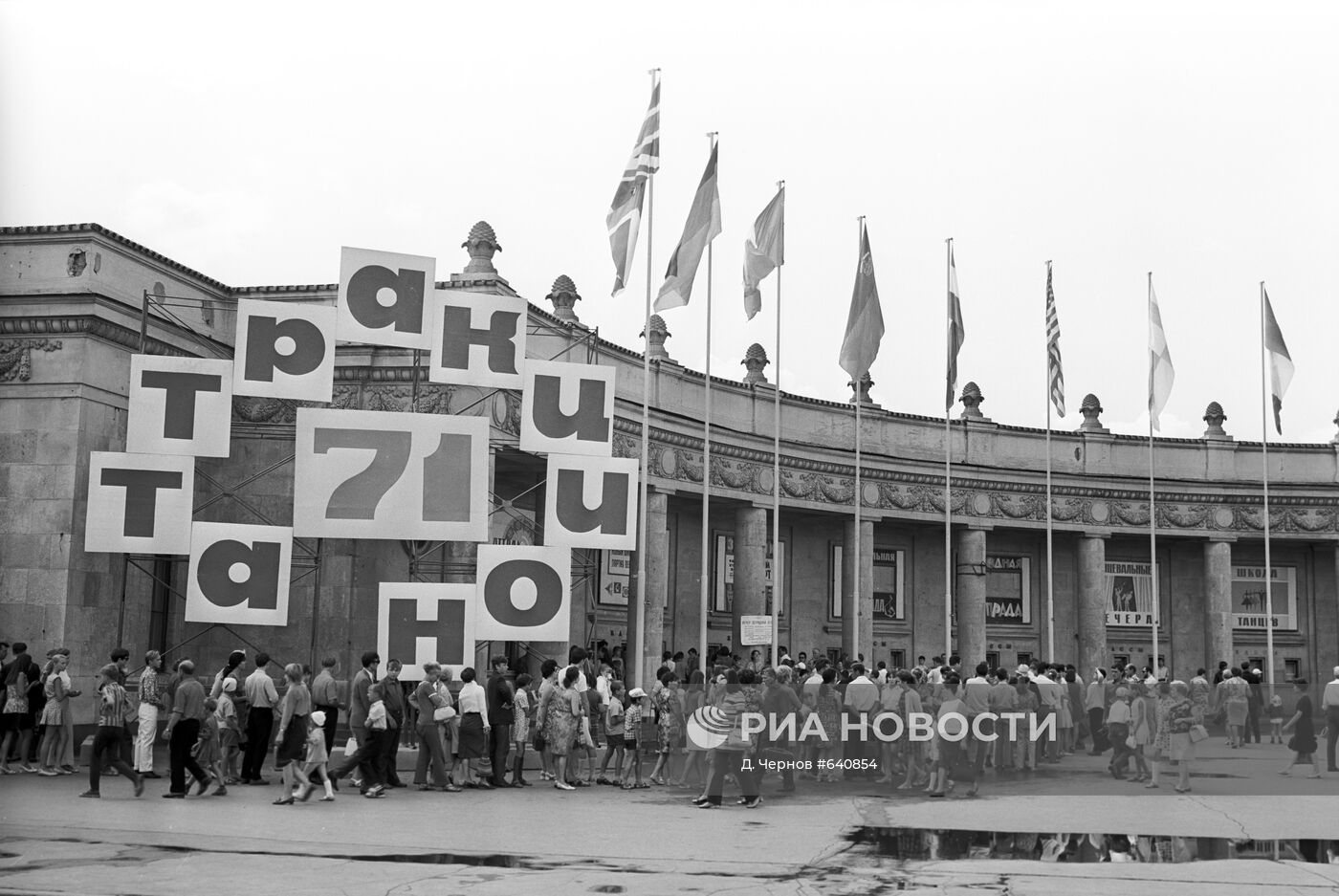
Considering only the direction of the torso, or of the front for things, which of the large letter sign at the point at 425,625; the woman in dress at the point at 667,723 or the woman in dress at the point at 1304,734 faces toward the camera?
the large letter sign

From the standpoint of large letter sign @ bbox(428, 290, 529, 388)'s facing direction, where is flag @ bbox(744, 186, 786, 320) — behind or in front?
behind

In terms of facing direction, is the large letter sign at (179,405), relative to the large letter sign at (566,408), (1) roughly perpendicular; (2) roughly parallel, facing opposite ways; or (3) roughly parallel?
roughly parallel

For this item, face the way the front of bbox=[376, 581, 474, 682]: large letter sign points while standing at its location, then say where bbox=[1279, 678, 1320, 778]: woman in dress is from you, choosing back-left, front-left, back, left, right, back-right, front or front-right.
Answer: left

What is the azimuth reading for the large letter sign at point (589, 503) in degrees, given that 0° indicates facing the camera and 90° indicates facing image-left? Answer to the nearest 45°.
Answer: approximately 0°

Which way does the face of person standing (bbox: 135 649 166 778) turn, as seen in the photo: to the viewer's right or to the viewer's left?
to the viewer's right

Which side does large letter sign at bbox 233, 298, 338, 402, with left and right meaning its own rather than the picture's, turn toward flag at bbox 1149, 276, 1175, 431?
left

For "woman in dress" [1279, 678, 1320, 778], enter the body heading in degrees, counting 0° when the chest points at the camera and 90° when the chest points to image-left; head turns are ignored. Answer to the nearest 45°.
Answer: approximately 90°

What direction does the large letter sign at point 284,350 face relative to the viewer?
toward the camera

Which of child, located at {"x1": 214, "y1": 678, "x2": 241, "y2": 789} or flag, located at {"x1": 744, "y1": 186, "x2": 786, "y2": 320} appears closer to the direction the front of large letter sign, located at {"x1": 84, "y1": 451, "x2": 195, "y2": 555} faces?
the child

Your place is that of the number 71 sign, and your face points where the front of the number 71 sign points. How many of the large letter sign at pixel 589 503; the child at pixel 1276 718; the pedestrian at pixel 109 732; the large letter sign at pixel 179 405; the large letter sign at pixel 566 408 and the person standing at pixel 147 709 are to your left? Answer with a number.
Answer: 3

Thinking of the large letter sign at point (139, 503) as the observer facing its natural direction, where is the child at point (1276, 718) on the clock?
The child is roughly at 9 o'clock from the large letter sign.

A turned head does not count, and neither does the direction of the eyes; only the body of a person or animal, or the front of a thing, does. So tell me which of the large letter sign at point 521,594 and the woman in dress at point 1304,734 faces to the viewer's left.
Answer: the woman in dress

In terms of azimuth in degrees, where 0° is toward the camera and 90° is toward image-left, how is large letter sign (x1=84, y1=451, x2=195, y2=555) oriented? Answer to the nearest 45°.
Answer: approximately 0°

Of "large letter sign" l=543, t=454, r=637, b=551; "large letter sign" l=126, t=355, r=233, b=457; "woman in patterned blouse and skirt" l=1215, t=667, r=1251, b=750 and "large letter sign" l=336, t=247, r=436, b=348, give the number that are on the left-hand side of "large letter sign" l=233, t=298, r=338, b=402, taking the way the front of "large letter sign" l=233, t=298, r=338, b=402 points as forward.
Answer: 3
